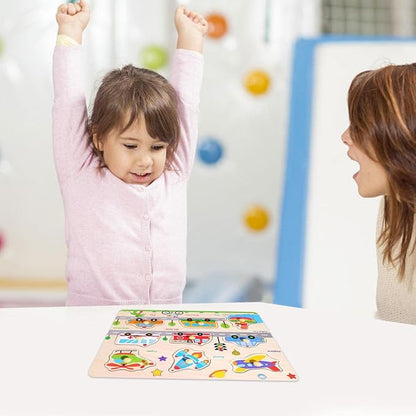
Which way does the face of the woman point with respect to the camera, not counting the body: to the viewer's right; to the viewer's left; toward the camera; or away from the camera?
to the viewer's left

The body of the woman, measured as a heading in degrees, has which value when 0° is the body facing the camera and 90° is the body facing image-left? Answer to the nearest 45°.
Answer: approximately 90°
